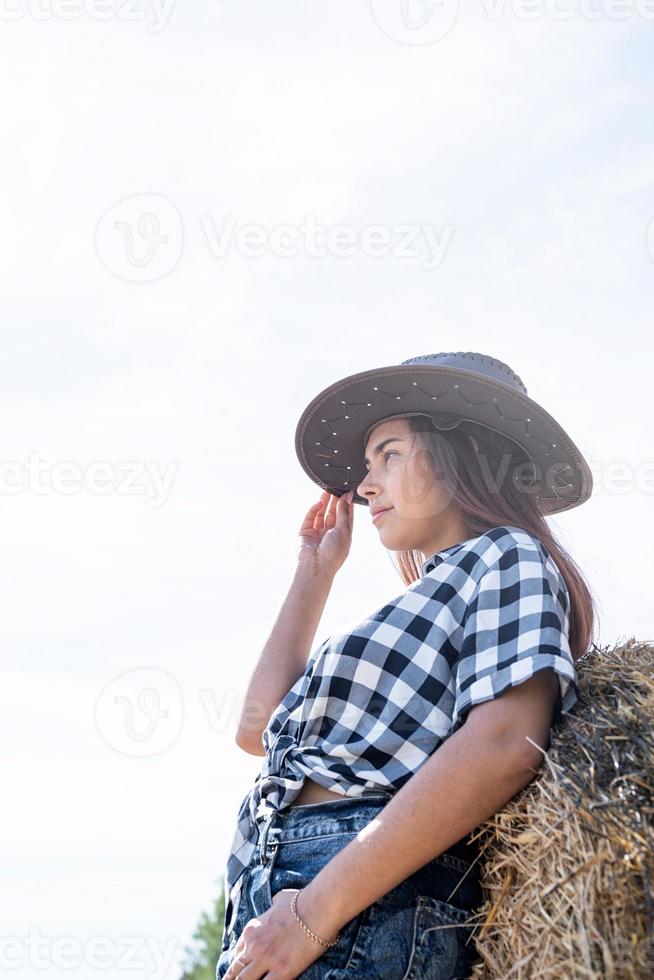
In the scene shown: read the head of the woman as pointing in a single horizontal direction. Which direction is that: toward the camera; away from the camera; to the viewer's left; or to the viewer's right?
to the viewer's left

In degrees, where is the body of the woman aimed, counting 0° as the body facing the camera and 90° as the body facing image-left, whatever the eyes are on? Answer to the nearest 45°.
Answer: approximately 90°
